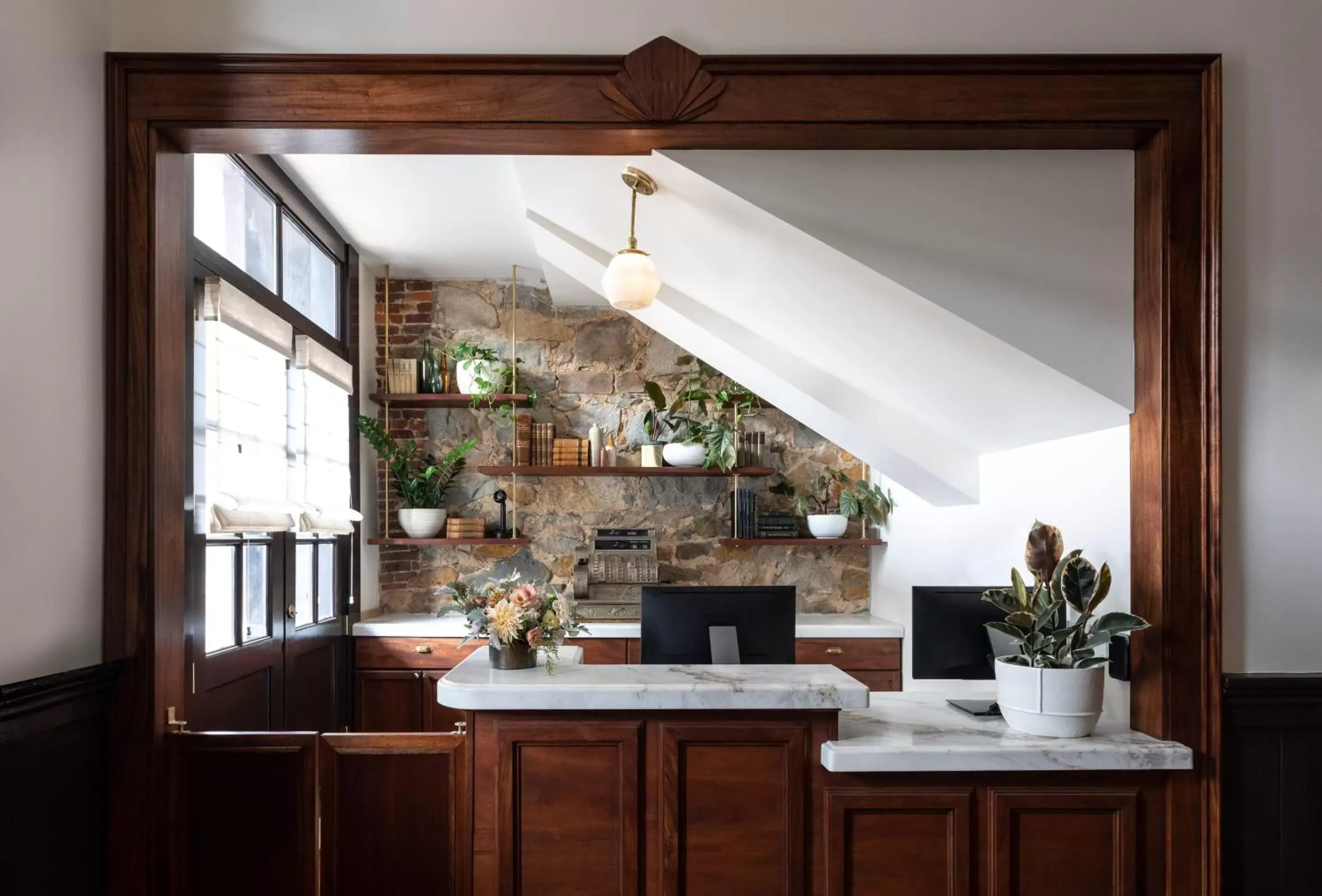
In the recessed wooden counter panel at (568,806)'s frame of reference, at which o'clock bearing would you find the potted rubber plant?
The potted rubber plant is roughly at 9 o'clock from the recessed wooden counter panel.

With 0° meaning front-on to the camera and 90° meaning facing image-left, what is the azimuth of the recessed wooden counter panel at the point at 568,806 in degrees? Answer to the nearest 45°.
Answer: approximately 0°

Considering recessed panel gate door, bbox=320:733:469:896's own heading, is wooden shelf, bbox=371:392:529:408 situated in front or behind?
behind

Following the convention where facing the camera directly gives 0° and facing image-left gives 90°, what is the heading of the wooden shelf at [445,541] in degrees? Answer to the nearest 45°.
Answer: approximately 0°

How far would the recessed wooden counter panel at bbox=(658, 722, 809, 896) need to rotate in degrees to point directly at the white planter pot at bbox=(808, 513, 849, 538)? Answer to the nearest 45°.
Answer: approximately 180°

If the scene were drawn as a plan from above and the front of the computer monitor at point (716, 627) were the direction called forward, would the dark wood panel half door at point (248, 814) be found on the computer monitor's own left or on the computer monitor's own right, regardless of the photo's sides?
on the computer monitor's own left

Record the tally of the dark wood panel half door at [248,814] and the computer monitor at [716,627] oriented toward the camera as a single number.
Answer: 1

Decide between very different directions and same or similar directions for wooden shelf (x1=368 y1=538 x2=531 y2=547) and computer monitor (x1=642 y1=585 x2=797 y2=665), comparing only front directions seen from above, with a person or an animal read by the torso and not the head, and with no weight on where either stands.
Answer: very different directions
